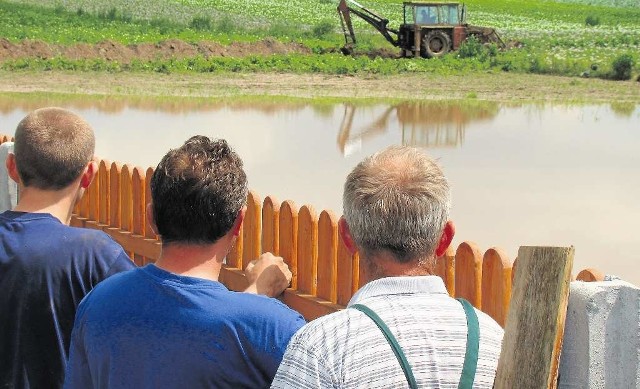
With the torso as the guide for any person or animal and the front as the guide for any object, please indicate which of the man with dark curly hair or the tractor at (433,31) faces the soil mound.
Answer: the man with dark curly hair

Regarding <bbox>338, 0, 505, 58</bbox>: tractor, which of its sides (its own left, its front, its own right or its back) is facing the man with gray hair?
right

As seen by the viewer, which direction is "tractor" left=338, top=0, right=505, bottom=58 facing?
to the viewer's right

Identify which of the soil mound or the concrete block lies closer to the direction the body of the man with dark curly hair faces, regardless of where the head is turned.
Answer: the soil mound

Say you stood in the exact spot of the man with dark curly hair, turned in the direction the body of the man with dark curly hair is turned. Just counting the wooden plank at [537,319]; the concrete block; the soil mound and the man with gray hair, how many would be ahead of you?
1

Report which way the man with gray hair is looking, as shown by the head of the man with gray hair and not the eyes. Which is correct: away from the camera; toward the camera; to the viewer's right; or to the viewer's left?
away from the camera

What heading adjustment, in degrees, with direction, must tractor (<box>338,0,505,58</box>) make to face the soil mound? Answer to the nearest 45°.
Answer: approximately 180°

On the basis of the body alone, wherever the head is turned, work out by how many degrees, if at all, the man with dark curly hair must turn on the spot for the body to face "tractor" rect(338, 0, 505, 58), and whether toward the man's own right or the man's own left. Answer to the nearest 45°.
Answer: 0° — they already face it

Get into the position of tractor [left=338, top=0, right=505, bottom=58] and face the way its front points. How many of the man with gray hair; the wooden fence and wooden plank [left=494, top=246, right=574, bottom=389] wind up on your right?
3

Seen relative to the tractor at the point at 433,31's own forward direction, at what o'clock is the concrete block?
The concrete block is roughly at 3 o'clock from the tractor.

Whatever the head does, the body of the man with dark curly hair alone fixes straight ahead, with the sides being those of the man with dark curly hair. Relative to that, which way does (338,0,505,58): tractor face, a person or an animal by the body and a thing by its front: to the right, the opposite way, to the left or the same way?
to the right

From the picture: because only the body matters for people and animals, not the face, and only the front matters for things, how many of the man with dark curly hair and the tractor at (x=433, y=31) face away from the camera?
1

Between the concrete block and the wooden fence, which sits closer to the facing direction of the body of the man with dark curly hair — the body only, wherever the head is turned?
the wooden fence

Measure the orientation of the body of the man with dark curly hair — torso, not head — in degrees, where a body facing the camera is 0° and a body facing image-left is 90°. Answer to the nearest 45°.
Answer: approximately 180°

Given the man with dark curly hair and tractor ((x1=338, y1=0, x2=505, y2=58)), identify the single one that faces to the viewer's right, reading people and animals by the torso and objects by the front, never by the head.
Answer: the tractor

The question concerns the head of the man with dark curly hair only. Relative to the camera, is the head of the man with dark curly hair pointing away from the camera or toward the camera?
away from the camera
